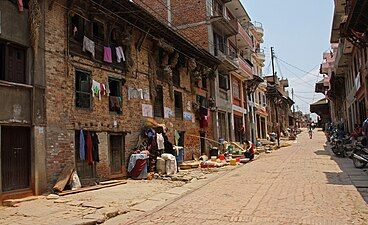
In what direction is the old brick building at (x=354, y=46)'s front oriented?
to the viewer's left

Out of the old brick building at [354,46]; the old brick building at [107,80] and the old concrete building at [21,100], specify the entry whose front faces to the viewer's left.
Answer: the old brick building at [354,46]

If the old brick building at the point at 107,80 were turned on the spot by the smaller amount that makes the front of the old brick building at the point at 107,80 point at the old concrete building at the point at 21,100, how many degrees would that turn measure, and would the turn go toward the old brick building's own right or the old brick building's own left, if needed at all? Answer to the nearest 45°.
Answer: approximately 90° to the old brick building's own right

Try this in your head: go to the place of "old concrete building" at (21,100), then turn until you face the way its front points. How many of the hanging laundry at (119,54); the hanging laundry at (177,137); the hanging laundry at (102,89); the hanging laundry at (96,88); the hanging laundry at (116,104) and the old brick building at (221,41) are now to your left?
6

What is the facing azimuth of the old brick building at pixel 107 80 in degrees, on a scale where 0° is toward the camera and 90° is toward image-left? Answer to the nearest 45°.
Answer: approximately 315°

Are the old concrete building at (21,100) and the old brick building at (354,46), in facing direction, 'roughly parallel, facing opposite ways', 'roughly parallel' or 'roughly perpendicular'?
roughly parallel, facing opposite ways

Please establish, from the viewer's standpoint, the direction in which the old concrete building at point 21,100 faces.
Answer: facing the viewer and to the right of the viewer

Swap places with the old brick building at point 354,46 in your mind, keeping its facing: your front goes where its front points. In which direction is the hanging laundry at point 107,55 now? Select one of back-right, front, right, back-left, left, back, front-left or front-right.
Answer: front-left

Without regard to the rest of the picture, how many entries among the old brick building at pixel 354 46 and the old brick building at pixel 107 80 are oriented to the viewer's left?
1

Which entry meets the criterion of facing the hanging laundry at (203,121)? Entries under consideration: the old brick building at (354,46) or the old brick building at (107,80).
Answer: the old brick building at (354,46)

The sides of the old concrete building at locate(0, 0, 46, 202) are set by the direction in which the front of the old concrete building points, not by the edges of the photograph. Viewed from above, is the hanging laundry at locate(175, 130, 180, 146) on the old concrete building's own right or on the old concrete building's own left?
on the old concrete building's own left

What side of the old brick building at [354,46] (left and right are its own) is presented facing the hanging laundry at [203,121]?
front

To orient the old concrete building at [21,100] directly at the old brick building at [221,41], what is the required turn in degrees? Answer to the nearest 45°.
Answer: approximately 90° to its left
